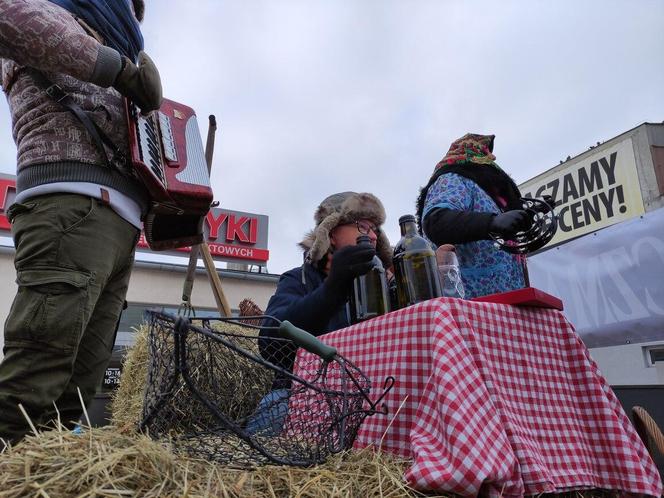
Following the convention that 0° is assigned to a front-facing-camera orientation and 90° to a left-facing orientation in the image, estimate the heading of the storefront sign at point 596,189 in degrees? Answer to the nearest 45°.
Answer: approximately 45°

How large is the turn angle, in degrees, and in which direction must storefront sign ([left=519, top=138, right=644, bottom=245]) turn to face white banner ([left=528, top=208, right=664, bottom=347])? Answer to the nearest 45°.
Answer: approximately 45° to its left
